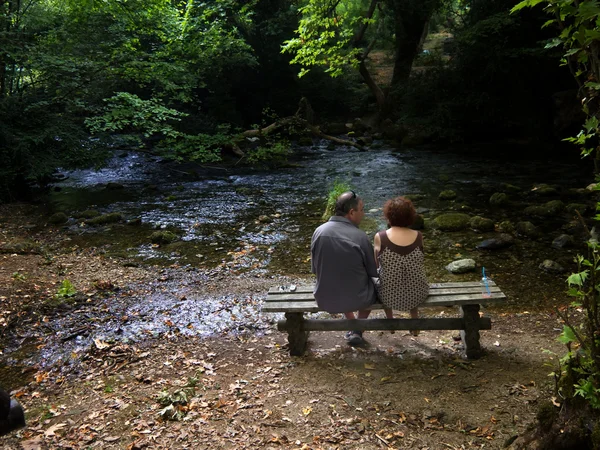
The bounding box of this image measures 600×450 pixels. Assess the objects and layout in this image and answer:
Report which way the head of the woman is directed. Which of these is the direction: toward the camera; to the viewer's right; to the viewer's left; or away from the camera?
away from the camera

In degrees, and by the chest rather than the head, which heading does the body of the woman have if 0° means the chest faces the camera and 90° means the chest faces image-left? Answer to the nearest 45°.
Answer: approximately 180°

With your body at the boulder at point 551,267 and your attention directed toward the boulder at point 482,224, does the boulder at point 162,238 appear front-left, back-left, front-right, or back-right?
front-left

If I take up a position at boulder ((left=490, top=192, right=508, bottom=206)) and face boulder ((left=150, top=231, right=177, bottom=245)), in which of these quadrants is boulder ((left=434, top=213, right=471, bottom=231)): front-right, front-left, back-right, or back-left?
front-left

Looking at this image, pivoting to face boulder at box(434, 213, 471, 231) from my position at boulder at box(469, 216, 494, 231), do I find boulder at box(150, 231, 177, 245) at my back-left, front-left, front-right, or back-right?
front-left

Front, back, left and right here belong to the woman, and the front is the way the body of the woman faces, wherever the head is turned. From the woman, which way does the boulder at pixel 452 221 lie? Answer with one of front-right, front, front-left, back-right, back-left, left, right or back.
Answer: front

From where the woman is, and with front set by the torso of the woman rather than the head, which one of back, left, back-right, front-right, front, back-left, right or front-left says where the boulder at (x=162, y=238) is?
front-left

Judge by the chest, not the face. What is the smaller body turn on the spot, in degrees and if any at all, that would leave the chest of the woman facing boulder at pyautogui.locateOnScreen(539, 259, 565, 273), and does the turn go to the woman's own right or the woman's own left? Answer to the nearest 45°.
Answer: approximately 45° to the woman's own right

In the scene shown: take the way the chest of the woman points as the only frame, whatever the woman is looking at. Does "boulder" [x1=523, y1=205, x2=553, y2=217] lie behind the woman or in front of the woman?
in front

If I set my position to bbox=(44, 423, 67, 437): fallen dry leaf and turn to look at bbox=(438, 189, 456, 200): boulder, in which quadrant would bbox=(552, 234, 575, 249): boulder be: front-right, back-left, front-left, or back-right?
front-right

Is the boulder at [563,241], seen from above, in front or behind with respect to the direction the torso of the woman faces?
in front

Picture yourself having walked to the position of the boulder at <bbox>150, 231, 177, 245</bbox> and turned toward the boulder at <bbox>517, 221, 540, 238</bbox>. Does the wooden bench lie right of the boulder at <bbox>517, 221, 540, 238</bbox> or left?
right

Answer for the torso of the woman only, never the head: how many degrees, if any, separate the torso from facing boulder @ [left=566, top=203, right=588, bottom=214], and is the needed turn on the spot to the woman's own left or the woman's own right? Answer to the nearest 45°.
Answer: approximately 45° to the woman's own right

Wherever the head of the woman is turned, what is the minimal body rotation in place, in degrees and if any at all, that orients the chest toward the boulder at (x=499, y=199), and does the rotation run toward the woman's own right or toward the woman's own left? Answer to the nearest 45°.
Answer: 0° — they already face it
